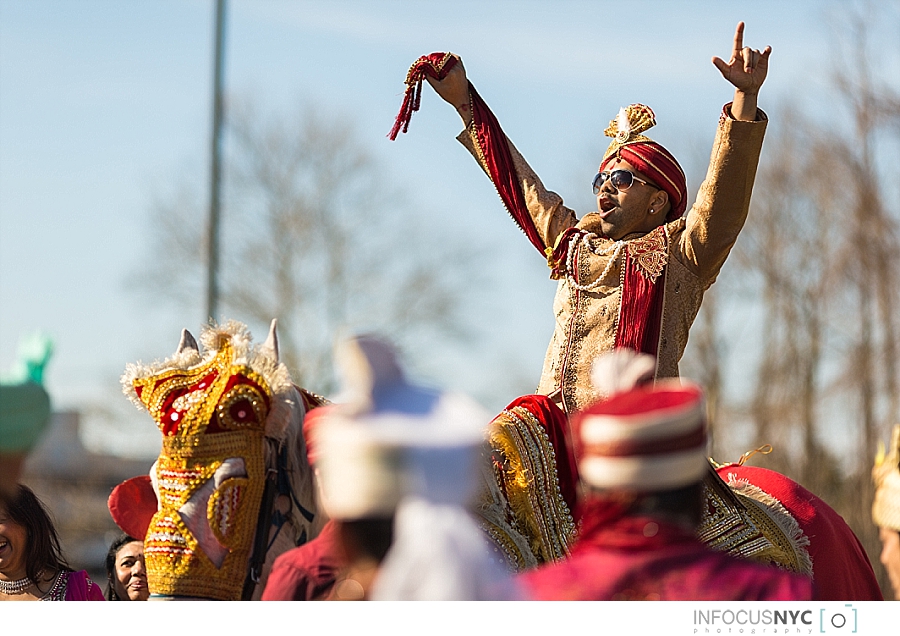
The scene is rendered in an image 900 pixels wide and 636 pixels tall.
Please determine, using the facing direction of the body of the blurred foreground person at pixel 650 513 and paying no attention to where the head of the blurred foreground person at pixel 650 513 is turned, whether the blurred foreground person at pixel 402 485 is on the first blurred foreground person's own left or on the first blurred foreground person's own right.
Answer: on the first blurred foreground person's own left

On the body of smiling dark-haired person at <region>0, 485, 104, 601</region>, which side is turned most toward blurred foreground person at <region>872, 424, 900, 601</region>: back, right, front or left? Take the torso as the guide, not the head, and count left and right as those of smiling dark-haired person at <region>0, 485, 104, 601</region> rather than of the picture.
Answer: left

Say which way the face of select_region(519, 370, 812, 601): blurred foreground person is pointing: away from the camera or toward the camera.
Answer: away from the camera

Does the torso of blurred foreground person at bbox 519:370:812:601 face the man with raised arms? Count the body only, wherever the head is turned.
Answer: yes

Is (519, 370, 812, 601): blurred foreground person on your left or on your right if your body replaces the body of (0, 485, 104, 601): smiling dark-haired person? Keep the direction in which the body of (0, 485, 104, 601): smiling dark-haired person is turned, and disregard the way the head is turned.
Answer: on your left

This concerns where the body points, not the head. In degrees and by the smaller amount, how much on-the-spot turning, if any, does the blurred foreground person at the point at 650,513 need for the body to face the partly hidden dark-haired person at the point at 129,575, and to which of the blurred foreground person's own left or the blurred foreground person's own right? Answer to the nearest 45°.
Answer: approximately 45° to the blurred foreground person's own left

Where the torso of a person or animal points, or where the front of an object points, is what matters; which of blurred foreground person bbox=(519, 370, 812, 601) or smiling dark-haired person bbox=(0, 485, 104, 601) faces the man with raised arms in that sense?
blurred foreground person bbox=(519, 370, 812, 601)

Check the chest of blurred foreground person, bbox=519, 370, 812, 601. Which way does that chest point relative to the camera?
away from the camera

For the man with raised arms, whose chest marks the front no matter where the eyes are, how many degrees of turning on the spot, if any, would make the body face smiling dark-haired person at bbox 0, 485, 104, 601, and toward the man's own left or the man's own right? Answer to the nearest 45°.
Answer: approximately 45° to the man's own right

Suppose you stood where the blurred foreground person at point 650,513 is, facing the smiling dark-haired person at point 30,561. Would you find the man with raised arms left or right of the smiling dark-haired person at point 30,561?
right

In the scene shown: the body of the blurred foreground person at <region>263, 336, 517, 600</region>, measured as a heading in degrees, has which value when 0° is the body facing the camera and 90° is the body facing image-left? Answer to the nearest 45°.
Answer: approximately 135°

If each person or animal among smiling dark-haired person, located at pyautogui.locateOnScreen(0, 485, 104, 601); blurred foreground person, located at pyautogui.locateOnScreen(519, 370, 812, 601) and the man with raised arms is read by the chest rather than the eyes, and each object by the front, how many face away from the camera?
1

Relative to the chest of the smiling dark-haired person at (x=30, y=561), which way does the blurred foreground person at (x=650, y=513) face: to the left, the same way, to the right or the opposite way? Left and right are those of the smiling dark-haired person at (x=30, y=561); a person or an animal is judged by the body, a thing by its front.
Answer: the opposite way

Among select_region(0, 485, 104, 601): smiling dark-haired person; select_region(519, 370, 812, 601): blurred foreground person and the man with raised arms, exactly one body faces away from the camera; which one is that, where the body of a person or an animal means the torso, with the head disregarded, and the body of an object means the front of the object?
select_region(519, 370, 812, 601): blurred foreground person
